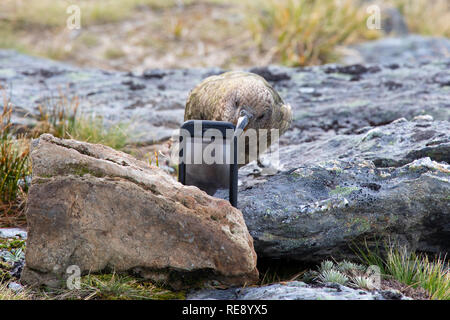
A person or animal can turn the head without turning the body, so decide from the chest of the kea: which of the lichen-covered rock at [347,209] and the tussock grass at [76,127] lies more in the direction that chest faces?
the lichen-covered rock

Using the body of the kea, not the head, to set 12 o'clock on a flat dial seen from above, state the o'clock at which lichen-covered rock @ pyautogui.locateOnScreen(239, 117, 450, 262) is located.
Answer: The lichen-covered rock is roughly at 11 o'clock from the kea.

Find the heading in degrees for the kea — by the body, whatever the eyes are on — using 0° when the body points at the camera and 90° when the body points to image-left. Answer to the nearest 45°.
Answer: approximately 0°

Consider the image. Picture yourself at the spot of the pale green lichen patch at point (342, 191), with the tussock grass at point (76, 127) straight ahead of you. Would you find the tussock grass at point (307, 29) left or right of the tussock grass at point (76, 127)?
right
